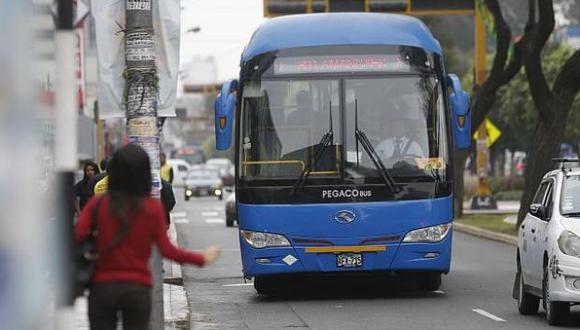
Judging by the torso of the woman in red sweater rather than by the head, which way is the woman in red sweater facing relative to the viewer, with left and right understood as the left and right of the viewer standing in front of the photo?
facing away from the viewer

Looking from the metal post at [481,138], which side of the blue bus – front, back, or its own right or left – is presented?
back

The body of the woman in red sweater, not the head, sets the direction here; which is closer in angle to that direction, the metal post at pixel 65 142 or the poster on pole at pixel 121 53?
the poster on pole

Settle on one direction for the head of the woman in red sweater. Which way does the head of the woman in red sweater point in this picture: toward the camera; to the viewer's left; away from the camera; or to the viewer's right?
away from the camera

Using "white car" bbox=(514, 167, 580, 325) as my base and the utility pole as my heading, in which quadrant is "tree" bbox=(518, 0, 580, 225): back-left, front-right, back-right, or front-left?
back-right

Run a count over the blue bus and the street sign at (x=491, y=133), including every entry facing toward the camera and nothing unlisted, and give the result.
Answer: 2

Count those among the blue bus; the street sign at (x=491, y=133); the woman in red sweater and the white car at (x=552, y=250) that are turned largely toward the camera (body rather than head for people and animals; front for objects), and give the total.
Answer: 3
